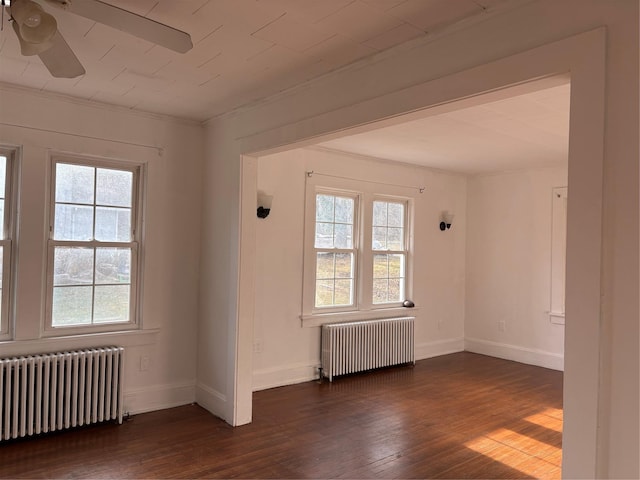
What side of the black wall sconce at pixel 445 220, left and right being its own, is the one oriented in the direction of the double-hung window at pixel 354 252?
right

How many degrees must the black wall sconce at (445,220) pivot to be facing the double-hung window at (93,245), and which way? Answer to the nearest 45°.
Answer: approximately 90° to its right

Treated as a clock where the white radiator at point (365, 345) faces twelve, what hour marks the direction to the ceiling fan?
The ceiling fan is roughly at 2 o'clock from the white radiator.

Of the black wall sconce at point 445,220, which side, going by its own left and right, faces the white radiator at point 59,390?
right

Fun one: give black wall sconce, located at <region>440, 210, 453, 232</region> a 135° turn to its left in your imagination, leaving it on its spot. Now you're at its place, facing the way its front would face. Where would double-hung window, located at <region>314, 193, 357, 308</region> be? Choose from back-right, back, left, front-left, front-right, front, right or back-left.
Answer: back-left

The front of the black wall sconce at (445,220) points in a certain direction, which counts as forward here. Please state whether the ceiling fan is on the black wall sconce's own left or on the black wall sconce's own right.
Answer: on the black wall sconce's own right

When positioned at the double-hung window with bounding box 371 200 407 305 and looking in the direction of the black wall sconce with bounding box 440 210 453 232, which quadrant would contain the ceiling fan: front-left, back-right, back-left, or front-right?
back-right

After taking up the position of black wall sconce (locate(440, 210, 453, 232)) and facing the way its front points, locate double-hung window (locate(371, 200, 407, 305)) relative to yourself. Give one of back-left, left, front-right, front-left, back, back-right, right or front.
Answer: right

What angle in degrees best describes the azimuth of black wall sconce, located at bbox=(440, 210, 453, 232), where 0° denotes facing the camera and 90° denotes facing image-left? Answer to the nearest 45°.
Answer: approximately 315°

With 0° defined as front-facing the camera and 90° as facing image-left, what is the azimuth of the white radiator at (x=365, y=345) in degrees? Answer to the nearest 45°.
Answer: approximately 315°

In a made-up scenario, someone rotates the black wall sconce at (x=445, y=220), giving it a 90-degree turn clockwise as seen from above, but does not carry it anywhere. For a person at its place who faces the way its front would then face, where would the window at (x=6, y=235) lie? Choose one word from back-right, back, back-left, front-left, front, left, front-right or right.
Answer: front

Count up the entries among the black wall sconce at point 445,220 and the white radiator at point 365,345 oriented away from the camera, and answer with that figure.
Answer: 0
